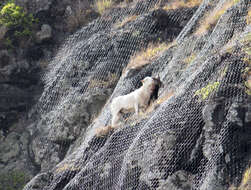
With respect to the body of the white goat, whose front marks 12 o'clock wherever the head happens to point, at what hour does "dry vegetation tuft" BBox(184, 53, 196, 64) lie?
The dry vegetation tuft is roughly at 11 o'clock from the white goat.

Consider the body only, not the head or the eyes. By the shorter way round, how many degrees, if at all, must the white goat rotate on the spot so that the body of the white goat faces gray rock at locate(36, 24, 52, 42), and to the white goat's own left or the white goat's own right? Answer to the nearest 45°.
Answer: approximately 90° to the white goat's own left

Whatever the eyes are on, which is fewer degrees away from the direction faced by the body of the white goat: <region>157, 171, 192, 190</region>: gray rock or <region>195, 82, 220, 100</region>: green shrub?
the green shrub

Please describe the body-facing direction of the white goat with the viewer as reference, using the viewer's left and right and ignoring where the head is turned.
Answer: facing to the right of the viewer

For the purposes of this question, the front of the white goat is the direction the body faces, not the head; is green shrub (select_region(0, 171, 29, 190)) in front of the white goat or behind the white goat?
behind

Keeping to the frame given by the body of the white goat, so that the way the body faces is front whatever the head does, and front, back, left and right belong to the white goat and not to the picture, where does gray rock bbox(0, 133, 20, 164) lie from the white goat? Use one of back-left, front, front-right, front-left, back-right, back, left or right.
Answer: back-left

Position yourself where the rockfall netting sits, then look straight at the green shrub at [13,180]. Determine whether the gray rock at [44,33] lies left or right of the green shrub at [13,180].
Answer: right

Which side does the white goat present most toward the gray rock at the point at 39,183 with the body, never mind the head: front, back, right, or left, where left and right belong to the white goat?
back
